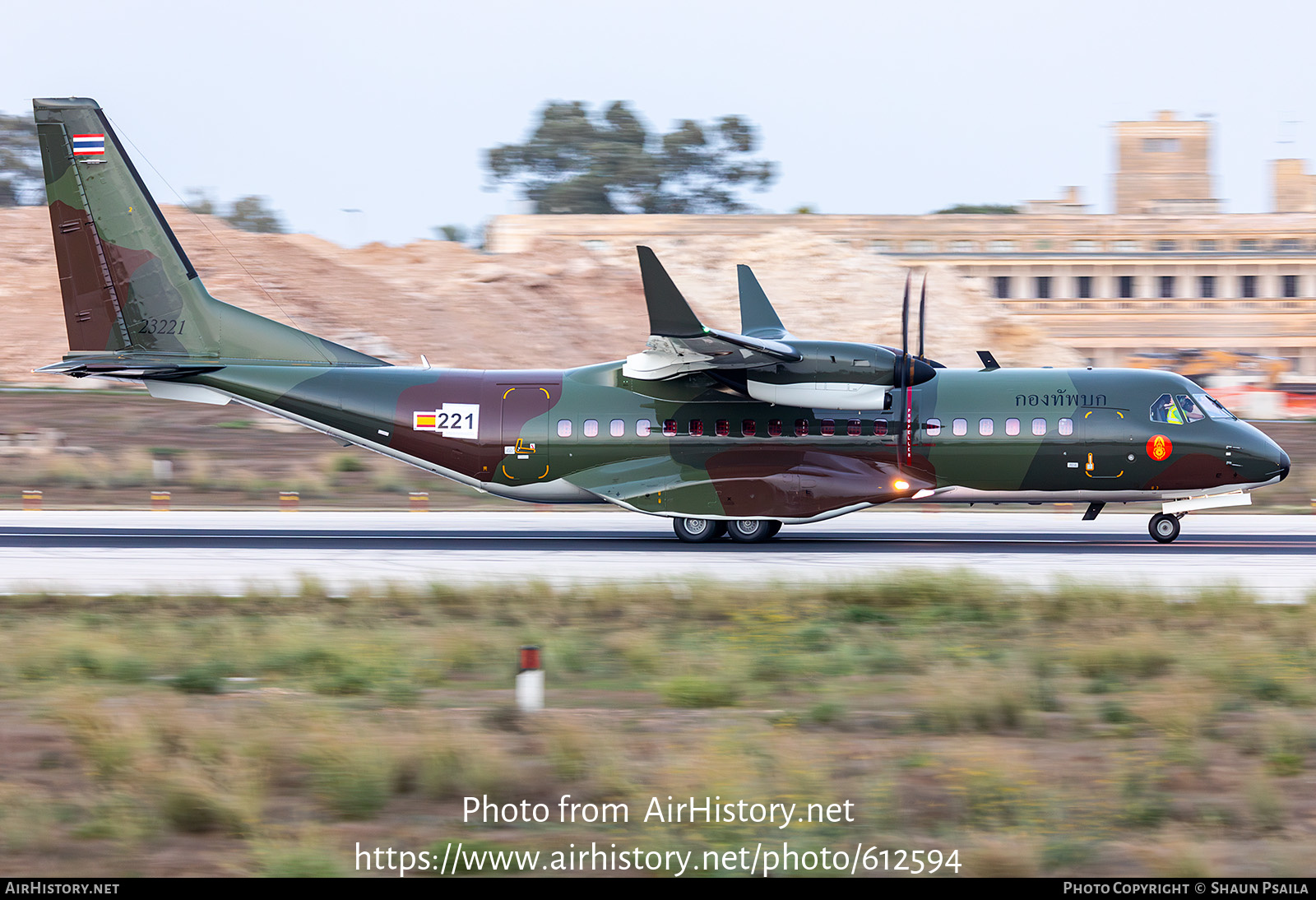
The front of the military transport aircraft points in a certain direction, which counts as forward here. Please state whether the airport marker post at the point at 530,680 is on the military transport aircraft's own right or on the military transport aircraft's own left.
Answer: on the military transport aircraft's own right

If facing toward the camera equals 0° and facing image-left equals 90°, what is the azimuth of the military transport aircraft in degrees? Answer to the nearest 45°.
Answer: approximately 270°
